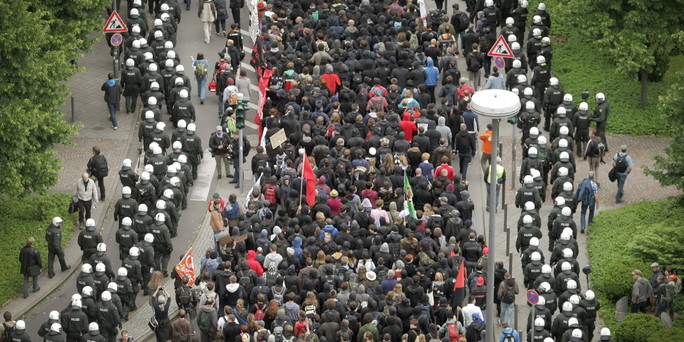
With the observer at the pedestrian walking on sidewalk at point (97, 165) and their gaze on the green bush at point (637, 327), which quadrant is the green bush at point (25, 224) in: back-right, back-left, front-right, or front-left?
back-right

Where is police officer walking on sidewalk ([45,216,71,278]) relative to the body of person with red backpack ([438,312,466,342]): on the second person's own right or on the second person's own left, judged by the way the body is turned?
on the second person's own left

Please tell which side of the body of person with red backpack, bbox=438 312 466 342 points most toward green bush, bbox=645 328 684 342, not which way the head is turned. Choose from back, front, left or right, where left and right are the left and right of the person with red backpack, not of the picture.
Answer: right

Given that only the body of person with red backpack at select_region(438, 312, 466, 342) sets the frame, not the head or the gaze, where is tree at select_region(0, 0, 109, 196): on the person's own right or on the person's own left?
on the person's own left

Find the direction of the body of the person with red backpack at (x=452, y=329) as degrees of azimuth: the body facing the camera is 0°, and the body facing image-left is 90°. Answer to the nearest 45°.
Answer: approximately 180°

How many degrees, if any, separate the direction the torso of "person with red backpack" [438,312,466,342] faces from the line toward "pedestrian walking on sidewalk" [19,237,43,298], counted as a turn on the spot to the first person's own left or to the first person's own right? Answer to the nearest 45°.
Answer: approximately 90° to the first person's own left
